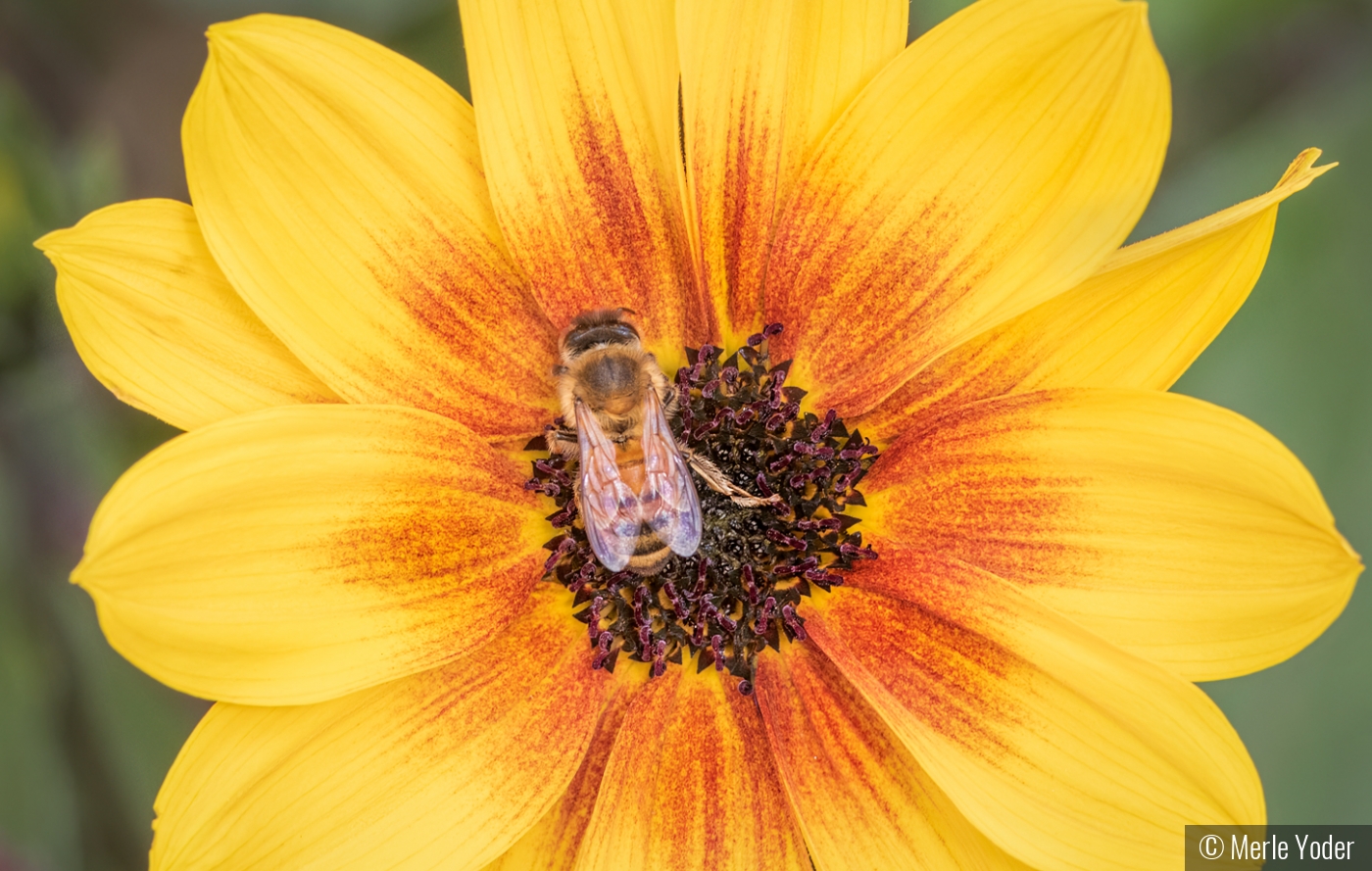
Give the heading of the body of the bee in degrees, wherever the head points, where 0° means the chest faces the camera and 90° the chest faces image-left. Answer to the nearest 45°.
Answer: approximately 180°
